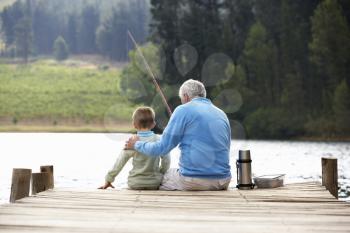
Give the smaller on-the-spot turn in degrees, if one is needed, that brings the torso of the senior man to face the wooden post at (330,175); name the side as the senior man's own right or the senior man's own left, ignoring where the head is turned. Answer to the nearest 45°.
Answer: approximately 90° to the senior man's own right

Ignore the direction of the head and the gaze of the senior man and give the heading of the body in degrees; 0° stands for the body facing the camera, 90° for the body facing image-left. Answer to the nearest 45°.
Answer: approximately 135°

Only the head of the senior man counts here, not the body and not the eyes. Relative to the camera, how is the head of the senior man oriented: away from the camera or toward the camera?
away from the camera

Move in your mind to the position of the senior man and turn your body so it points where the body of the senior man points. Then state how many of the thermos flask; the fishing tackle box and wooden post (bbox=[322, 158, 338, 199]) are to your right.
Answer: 3

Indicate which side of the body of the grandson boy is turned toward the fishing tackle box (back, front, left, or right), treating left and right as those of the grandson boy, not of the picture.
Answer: right

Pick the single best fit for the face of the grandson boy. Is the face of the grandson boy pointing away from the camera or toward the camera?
away from the camera

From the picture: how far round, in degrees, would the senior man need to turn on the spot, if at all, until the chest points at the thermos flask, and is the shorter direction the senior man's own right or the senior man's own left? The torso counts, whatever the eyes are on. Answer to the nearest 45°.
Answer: approximately 90° to the senior man's own right

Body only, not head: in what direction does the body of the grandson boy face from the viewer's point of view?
away from the camera
